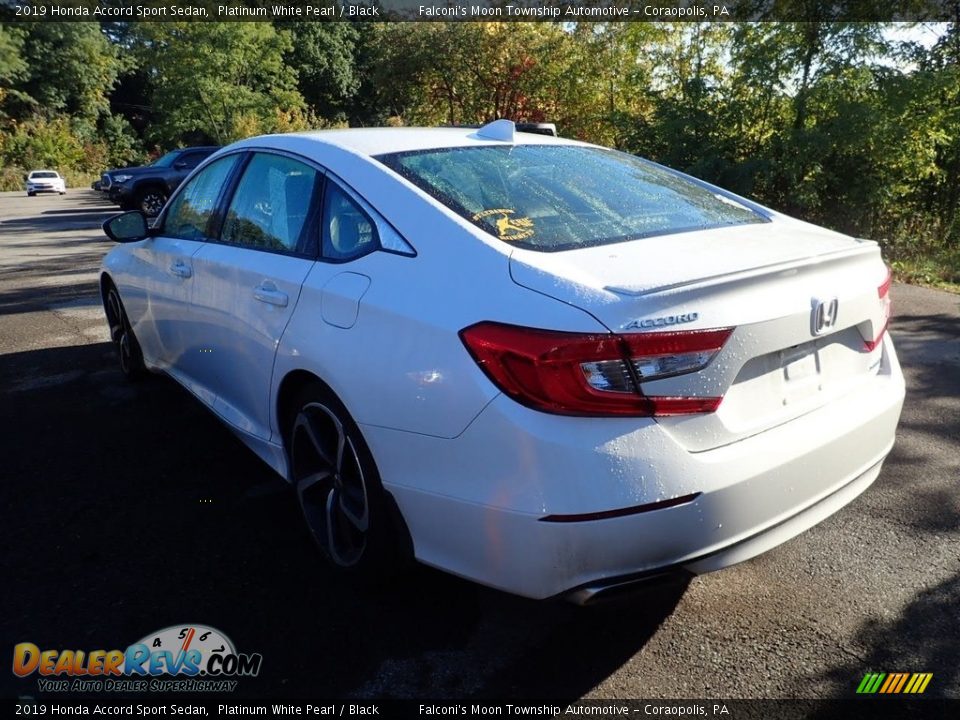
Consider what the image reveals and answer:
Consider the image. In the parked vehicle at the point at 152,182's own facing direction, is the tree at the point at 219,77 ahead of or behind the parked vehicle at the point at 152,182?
behind

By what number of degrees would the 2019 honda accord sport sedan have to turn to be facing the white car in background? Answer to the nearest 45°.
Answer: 0° — it already faces it

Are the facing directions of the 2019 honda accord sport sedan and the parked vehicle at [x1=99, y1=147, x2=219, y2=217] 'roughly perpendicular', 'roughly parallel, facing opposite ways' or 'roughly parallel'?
roughly perpendicular

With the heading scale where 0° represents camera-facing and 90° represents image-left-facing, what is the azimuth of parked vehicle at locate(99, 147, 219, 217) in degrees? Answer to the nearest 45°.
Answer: approximately 45°

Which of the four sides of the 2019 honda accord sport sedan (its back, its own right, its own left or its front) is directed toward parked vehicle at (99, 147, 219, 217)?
front

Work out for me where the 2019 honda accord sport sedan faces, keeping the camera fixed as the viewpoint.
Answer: facing away from the viewer and to the left of the viewer

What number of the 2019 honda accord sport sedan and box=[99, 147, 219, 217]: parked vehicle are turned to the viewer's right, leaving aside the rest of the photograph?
0

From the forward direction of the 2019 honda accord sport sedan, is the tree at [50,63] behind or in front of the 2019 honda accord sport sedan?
in front

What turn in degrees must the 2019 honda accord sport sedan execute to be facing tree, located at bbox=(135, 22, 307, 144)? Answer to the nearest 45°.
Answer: approximately 45° to its right

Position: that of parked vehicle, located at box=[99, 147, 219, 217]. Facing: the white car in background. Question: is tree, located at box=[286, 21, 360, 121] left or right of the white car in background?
right
